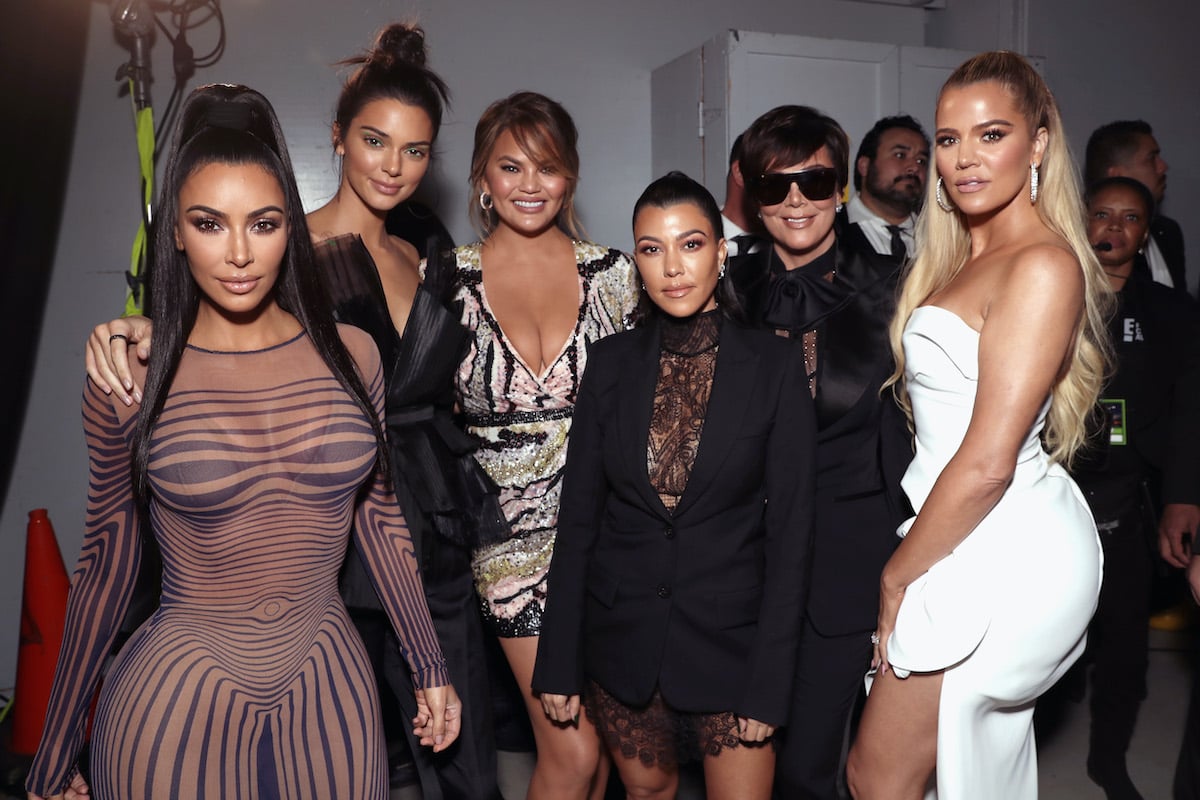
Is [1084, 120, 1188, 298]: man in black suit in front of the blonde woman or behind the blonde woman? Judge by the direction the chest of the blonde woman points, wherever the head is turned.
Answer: behind

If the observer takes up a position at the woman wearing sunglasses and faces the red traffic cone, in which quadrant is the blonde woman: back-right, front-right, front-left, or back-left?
back-left

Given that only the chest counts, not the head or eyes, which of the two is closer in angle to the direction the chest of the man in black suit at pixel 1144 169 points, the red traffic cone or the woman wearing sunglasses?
the woman wearing sunglasses

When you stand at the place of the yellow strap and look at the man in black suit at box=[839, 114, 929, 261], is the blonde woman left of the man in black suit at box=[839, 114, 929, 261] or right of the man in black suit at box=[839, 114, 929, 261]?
right

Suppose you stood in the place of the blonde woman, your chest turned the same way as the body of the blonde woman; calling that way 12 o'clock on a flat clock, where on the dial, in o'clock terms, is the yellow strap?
The yellow strap is roughly at 2 o'clock from the blonde woman.

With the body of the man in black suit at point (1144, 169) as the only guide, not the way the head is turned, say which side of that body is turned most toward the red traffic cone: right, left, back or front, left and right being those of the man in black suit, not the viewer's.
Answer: right

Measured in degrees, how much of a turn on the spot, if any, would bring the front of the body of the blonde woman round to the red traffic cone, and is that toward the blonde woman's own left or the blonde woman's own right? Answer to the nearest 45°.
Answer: approximately 45° to the blonde woman's own right

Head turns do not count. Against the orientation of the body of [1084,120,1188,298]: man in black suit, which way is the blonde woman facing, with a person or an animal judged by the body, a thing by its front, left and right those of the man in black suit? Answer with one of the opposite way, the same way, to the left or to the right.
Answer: to the right

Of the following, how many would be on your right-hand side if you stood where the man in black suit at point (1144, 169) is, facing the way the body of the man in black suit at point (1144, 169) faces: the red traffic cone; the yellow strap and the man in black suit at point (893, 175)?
3

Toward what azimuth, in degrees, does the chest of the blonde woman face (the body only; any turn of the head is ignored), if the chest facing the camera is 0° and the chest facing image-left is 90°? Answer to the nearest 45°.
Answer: approximately 45°

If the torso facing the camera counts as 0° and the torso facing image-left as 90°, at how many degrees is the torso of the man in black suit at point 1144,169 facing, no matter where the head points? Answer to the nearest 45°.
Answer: approximately 315°

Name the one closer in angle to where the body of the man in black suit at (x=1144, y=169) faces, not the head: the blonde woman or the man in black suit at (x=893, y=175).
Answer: the blonde woman

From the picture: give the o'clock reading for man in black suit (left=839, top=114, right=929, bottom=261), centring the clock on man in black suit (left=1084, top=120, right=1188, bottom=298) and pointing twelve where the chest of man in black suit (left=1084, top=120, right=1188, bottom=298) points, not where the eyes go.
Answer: man in black suit (left=839, top=114, right=929, bottom=261) is roughly at 3 o'clock from man in black suit (left=1084, top=120, right=1188, bottom=298).

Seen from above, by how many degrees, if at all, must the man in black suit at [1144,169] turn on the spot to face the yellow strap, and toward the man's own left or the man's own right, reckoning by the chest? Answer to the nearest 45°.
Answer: approximately 90° to the man's own right

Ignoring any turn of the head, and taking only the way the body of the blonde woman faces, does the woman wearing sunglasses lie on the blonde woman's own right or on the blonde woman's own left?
on the blonde woman's own right
